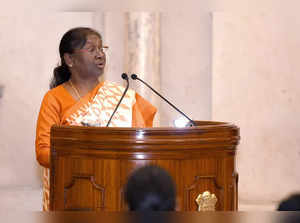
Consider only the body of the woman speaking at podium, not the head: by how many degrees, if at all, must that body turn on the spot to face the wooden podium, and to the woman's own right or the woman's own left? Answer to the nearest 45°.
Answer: approximately 45° to the woman's own right

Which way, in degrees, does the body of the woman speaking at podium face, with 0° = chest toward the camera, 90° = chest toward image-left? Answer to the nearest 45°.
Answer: approximately 315°
